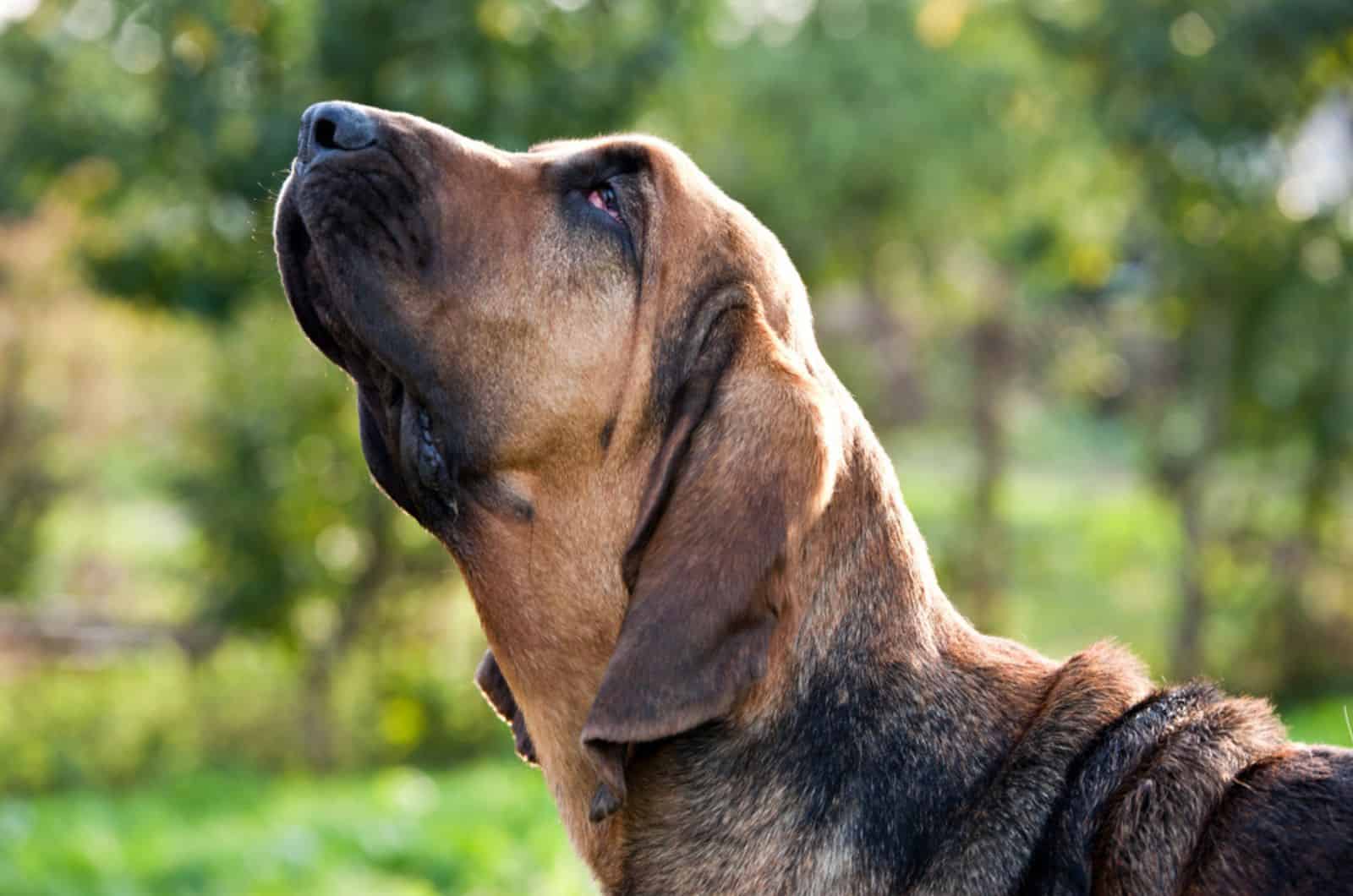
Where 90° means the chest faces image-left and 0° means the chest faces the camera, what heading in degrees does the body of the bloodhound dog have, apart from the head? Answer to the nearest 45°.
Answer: approximately 90°
